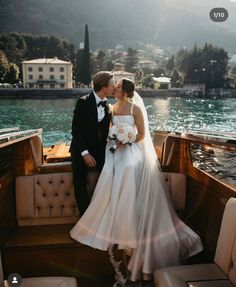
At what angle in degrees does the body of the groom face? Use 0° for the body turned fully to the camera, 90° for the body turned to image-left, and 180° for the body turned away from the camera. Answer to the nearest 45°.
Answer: approximately 315°

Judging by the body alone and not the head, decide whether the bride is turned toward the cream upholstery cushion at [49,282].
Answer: yes

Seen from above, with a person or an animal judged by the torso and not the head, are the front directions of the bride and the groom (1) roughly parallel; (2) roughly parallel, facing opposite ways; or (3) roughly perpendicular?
roughly perpendicular

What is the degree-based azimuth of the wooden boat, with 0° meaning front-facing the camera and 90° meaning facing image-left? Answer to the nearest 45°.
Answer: approximately 0°
